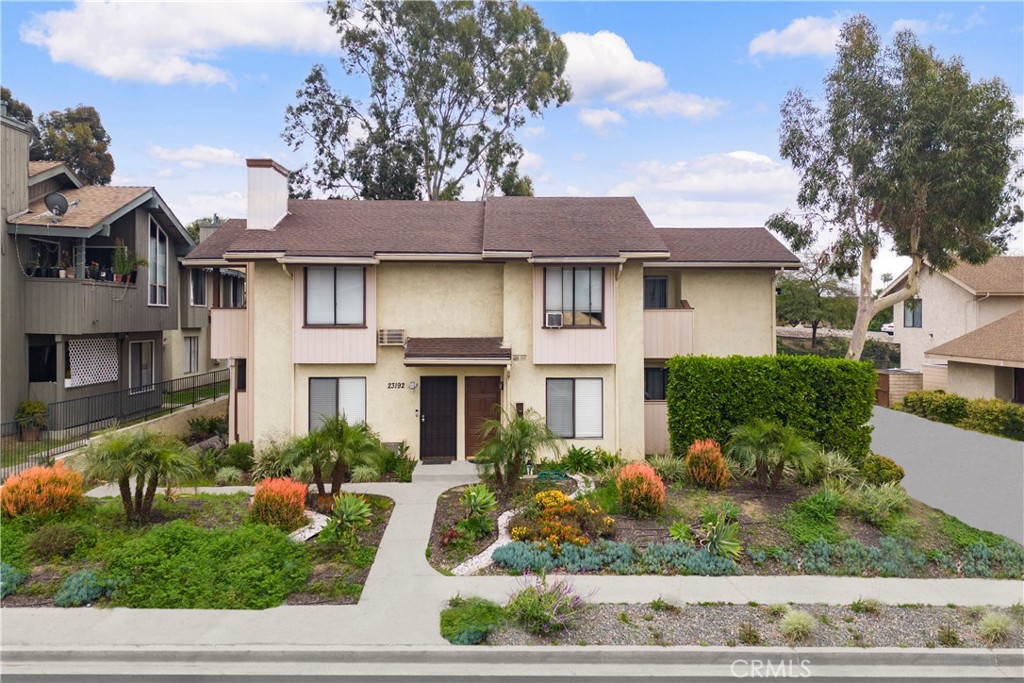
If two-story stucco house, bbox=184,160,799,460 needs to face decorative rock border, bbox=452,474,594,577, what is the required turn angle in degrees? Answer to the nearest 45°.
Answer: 0° — it already faces it

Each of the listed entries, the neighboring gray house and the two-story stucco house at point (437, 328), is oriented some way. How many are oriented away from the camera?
0

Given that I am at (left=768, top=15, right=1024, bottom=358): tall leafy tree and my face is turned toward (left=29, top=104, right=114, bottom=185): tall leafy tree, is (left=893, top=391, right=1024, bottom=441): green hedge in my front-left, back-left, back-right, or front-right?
back-left

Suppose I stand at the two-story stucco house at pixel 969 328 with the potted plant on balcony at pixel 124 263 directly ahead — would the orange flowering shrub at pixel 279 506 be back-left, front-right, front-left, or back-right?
front-left

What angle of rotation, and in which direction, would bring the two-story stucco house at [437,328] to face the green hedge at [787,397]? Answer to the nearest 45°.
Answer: approximately 90° to its left

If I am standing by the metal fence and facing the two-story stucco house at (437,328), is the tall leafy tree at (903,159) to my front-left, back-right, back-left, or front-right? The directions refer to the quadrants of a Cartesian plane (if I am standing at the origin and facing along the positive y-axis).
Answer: front-left

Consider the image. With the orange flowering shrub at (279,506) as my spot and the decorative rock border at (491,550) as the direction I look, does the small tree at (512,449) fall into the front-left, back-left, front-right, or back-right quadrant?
front-left

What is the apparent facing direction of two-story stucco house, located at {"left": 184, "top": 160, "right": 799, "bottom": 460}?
toward the camera

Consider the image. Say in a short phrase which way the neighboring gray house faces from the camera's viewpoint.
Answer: facing the viewer and to the right of the viewer

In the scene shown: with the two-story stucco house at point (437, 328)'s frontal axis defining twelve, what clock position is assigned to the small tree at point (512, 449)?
The small tree is roughly at 11 o'clock from the two-story stucco house.

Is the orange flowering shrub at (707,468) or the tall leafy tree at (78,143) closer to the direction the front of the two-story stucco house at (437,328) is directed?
the orange flowering shrub

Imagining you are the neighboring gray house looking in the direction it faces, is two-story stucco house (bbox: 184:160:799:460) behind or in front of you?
in front

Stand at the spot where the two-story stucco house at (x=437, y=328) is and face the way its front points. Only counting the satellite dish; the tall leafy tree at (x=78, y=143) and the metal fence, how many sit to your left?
0

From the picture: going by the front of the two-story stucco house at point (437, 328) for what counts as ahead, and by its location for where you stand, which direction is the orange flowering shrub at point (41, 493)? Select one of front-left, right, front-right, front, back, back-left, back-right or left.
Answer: front-right
